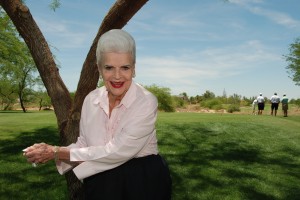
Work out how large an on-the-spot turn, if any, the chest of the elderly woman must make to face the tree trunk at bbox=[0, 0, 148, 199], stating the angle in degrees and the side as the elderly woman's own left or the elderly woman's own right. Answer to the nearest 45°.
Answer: approximately 135° to the elderly woman's own right

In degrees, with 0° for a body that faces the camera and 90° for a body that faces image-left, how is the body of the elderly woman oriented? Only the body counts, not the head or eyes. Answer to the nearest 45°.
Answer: approximately 45°

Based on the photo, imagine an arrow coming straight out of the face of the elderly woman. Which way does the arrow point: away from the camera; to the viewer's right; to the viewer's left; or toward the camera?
toward the camera

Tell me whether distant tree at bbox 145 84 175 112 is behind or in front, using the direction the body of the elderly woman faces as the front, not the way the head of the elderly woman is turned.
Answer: behind
